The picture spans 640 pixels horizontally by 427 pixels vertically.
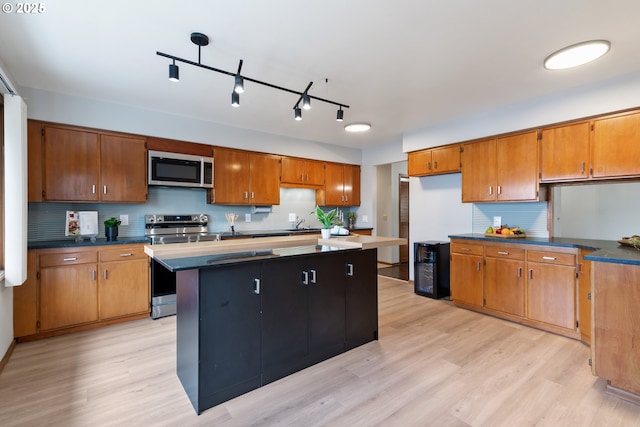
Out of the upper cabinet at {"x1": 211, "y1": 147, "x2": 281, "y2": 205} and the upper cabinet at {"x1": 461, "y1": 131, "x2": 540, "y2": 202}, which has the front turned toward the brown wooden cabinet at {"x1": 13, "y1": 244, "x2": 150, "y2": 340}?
the upper cabinet at {"x1": 461, "y1": 131, "x2": 540, "y2": 202}

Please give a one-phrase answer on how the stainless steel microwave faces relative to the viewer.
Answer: facing the viewer

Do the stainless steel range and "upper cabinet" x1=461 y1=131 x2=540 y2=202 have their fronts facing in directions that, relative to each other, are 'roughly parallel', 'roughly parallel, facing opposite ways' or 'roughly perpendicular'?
roughly perpendicular

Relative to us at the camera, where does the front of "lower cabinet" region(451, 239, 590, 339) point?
facing the viewer and to the left of the viewer

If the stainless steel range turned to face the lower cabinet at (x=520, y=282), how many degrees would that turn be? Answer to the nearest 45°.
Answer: approximately 45° to its left

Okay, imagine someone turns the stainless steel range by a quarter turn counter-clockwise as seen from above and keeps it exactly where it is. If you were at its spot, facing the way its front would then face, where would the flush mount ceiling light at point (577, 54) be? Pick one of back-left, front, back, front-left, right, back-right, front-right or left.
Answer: front-right

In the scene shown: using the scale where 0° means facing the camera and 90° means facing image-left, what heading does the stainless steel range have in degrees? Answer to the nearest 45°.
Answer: approximately 0°

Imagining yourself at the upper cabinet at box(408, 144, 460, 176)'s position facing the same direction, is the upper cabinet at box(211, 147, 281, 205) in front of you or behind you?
in front

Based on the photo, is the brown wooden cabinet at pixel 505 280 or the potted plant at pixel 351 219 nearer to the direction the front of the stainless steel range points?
the brown wooden cabinet

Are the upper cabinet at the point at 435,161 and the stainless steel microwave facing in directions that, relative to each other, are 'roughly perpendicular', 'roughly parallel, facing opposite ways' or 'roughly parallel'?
roughly perpendicular

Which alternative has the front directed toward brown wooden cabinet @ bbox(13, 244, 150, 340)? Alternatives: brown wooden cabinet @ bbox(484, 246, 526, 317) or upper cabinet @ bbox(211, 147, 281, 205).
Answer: brown wooden cabinet @ bbox(484, 246, 526, 317)

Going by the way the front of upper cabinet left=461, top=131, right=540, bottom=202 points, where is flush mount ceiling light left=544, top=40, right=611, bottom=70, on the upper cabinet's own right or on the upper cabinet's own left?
on the upper cabinet's own left
